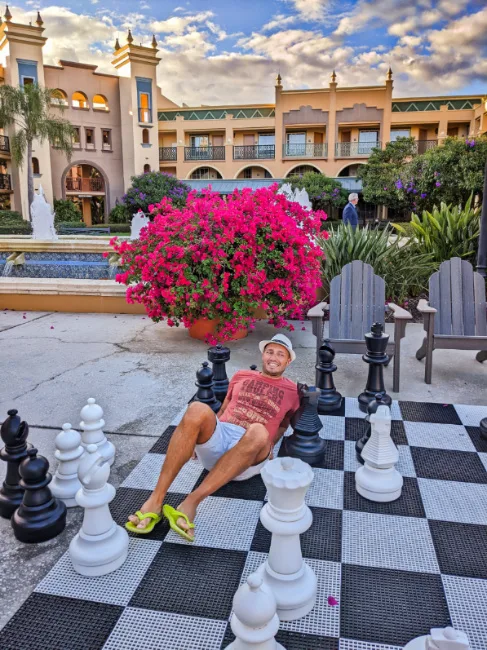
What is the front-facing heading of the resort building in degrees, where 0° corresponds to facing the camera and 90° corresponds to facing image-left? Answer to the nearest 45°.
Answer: approximately 0°

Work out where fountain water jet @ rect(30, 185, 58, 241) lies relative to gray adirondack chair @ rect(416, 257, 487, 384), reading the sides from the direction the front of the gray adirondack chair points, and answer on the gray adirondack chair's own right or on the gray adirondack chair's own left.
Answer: on the gray adirondack chair's own right

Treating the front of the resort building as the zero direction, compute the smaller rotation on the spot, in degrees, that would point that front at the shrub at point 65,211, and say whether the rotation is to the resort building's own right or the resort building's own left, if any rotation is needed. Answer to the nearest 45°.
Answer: approximately 45° to the resort building's own right

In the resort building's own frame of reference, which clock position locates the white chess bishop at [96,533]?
The white chess bishop is roughly at 12 o'clock from the resort building.

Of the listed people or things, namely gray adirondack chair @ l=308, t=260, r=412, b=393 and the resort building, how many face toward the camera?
2

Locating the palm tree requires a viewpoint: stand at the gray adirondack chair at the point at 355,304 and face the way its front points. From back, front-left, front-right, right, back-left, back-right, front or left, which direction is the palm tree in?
back-right

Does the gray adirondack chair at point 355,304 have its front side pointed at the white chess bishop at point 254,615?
yes

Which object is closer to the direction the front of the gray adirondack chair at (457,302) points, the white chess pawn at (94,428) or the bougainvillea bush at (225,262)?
the white chess pawn

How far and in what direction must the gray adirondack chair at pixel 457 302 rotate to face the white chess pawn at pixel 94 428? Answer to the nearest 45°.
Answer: approximately 45° to its right
